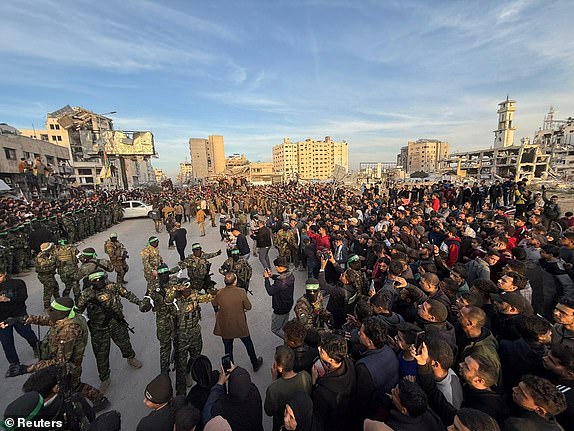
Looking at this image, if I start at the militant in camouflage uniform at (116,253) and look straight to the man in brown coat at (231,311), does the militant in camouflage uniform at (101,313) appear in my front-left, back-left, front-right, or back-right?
front-right

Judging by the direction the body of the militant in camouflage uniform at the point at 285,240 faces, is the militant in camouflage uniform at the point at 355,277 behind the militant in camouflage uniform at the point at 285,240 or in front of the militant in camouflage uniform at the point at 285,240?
in front

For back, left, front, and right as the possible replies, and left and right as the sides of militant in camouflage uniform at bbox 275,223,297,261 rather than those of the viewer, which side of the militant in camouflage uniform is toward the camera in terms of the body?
front

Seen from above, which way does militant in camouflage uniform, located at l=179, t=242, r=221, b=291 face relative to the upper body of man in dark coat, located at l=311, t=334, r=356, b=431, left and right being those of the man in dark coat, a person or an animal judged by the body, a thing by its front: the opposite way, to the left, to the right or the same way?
the opposite way

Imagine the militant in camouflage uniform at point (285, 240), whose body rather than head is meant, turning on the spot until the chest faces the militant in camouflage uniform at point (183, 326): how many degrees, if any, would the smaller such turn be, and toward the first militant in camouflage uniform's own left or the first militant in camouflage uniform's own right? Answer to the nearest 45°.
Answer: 0° — they already face them

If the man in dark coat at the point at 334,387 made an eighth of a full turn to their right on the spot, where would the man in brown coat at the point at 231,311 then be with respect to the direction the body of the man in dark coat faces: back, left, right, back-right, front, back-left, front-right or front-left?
front-left

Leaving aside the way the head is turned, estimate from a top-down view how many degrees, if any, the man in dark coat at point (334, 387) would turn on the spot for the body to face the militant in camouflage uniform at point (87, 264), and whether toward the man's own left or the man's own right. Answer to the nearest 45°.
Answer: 0° — they already face them

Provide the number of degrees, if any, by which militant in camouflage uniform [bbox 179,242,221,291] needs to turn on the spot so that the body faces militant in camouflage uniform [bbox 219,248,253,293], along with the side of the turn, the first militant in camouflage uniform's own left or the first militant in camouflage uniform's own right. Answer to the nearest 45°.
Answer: approximately 90° to the first militant in camouflage uniform's own left

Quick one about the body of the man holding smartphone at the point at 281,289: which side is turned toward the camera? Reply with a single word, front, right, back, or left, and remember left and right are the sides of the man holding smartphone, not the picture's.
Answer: left

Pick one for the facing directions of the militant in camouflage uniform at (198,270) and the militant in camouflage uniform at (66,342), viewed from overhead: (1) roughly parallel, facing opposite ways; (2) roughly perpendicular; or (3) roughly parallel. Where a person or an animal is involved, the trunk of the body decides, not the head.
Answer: roughly perpendicular

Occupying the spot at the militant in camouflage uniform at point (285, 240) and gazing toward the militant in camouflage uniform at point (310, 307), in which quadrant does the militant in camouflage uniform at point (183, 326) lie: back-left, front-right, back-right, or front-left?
front-right

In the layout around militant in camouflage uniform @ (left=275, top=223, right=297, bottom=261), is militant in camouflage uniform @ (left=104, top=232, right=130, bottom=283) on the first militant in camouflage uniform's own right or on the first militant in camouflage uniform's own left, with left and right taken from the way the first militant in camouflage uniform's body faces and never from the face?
on the first militant in camouflage uniform's own right

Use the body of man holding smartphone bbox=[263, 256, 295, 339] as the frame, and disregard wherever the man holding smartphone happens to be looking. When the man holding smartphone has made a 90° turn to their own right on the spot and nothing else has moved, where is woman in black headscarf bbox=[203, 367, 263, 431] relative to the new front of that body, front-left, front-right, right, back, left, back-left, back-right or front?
back
